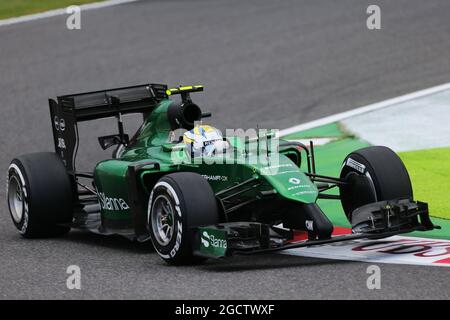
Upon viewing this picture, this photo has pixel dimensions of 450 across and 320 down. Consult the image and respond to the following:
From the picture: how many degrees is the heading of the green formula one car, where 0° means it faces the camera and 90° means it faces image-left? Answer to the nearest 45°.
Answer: approximately 315°
